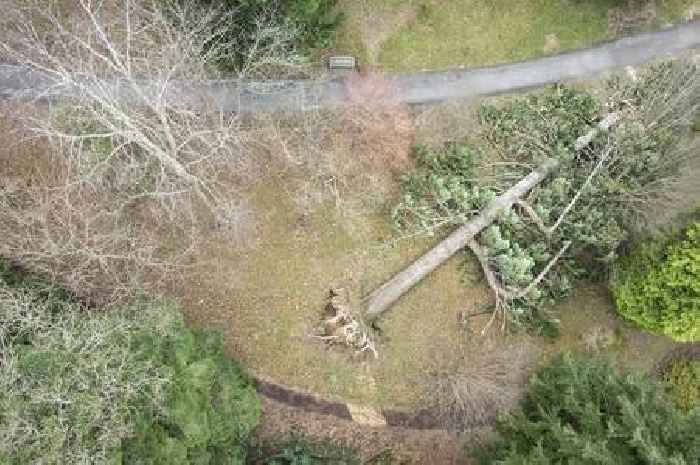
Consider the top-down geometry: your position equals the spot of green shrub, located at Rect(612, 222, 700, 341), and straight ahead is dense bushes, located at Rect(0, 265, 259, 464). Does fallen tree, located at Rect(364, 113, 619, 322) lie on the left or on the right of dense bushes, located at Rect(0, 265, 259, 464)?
right

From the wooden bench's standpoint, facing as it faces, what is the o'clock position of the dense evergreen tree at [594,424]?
The dense evergreen tree is roughly at 11 o'clock from the wooden bench.

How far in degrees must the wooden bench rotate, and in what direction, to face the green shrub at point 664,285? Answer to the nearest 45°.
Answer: approximately 45° to its left

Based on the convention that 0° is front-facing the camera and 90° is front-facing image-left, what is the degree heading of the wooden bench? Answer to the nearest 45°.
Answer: approximately 0°

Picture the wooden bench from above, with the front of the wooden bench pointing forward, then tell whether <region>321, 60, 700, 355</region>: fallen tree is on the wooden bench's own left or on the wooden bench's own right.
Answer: on the wooden bench's own left

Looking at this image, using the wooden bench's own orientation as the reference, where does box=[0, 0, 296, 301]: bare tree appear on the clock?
The bare tree is roughly at 2 o'clock from the wooden bench.
